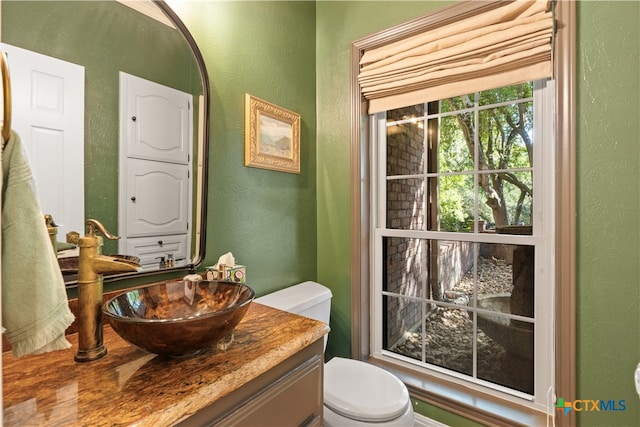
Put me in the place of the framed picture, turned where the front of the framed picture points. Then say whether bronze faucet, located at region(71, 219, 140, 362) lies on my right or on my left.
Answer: on my right

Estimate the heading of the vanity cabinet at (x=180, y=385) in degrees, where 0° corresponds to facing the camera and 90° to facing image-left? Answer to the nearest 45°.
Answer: approximately 315°

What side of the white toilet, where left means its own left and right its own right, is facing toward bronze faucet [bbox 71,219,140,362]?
right

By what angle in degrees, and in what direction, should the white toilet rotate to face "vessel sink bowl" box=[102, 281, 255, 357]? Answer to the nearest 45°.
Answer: approximately 90° to its right

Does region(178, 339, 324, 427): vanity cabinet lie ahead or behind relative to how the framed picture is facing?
ahead

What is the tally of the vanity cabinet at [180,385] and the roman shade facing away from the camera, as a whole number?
0

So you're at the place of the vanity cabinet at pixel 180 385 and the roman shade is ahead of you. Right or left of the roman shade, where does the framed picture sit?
left

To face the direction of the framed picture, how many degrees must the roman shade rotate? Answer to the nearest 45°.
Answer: approximately 45° to its right

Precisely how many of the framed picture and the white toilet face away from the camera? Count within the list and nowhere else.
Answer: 0

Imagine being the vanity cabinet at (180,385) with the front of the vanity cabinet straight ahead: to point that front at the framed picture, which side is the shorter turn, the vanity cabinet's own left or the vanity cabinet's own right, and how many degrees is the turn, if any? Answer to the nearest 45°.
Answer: approximately 90° to the vanity cabinet's own left

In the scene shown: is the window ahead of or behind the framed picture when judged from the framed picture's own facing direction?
ahead
